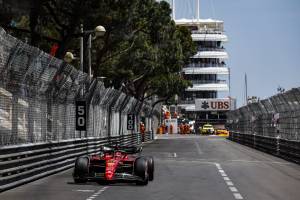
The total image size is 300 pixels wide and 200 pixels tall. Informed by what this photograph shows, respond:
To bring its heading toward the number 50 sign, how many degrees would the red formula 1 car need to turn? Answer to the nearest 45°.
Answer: approximately 180°

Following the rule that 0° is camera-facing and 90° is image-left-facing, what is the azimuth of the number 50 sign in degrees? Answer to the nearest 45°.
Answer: approximately 0°

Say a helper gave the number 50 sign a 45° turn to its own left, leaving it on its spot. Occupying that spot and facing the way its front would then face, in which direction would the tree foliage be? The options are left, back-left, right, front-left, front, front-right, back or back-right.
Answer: back-left

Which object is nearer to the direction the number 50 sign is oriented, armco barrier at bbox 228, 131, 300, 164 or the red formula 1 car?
the red formula 1 car

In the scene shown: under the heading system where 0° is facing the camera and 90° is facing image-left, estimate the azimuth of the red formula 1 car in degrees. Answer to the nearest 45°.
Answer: approximately 0°

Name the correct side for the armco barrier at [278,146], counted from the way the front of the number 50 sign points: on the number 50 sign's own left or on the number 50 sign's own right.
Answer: on the number 50 sign's own left

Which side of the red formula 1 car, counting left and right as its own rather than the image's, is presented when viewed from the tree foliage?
back

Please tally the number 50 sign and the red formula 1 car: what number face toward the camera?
2

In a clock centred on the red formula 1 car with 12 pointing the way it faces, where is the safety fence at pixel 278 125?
The safety fence is roughly at 7 o'clock from the red formula 1 car.

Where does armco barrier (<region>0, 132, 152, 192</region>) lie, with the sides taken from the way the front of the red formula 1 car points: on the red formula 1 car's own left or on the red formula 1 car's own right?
on the red formula 1 car's own right
